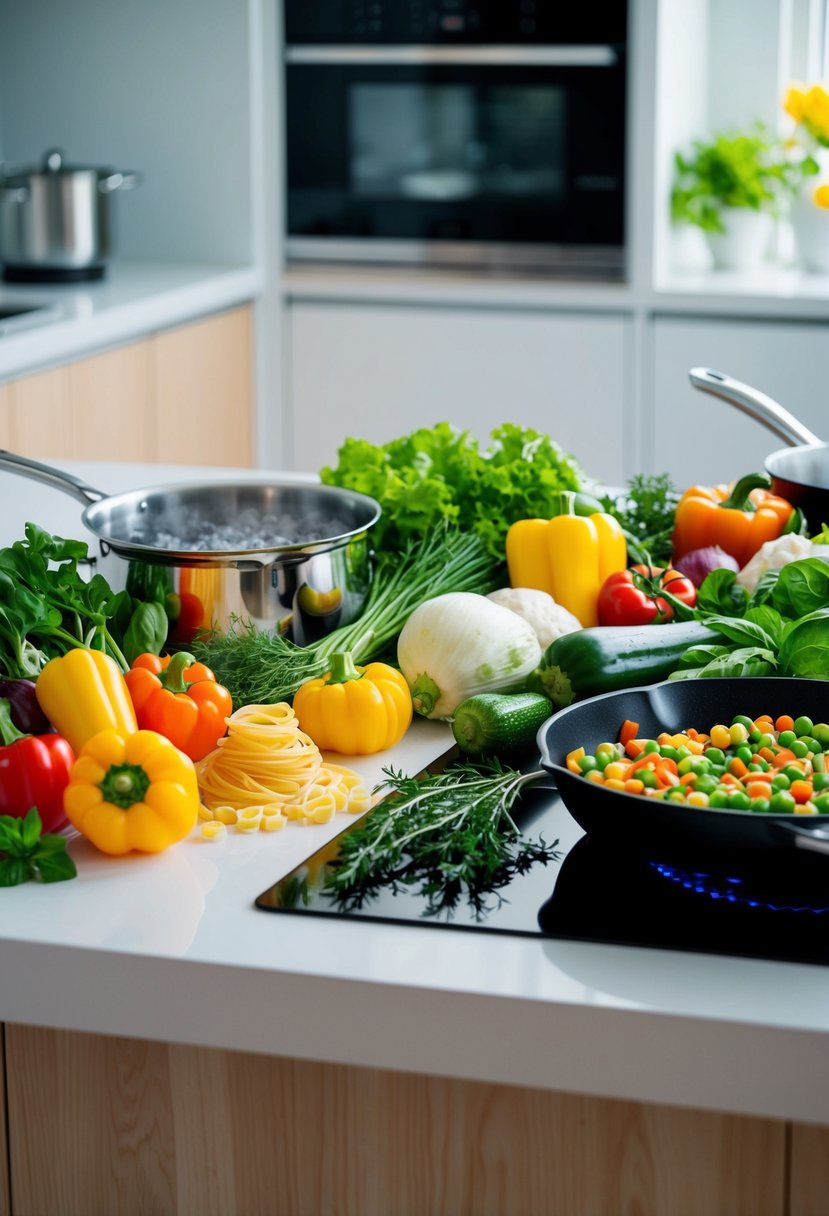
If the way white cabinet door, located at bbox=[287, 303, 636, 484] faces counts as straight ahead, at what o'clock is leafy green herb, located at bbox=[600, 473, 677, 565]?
The leafy green herb is roughly at 12 o'clock from the white cabinet door.

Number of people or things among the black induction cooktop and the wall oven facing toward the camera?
2

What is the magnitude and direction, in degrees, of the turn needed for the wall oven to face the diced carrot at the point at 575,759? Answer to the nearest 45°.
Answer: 0° — it already faces it

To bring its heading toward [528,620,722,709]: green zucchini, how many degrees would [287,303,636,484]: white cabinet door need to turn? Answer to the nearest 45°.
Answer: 0° — it already faces it

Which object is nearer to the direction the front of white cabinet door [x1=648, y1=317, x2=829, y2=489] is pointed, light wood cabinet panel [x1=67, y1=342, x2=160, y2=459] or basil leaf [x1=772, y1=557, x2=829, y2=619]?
the basil leaf

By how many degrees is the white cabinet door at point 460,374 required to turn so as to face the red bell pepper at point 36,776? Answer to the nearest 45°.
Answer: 0° — it already faces it

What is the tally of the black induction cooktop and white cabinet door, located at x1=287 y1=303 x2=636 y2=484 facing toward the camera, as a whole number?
2

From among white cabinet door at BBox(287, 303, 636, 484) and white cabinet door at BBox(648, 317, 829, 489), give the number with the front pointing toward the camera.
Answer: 2
